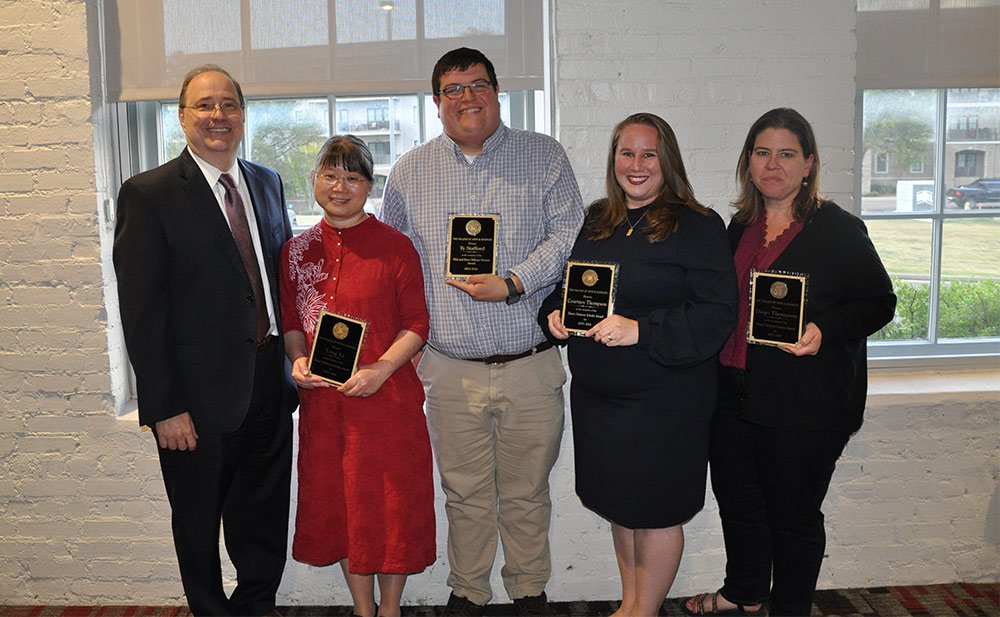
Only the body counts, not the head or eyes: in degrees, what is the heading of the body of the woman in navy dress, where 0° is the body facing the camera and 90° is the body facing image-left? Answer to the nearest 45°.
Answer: approximately 45°

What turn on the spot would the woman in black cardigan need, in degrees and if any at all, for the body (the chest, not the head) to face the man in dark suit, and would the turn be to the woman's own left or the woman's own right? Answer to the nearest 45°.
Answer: approximately 45° to the woman's own right

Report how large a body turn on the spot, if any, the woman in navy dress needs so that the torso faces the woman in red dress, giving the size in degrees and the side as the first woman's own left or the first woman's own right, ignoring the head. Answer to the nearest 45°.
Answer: approximately 45° to the first woman's own right

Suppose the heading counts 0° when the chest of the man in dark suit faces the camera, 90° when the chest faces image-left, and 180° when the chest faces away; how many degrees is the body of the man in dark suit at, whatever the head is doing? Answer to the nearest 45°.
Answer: approximately 315°

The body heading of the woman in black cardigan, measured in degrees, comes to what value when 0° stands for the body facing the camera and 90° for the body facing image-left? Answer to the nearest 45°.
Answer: approximately 45°

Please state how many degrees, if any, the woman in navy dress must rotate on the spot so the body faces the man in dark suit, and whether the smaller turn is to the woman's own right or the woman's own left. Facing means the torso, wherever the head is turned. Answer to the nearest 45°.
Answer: approximately 45° to the woman's own right
